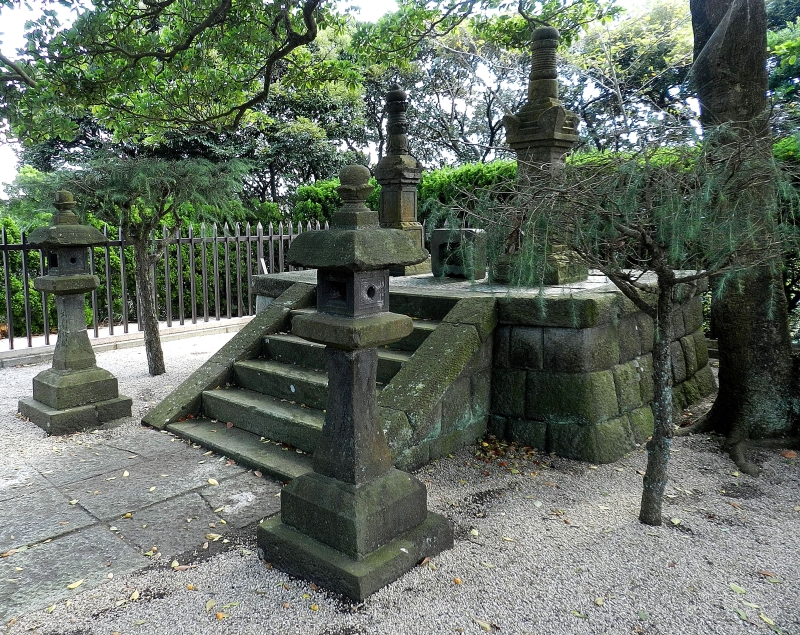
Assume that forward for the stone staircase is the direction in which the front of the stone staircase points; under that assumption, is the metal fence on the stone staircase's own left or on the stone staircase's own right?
on the stone staircase's own right

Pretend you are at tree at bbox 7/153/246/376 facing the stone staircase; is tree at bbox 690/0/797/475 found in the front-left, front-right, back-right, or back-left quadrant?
front-left

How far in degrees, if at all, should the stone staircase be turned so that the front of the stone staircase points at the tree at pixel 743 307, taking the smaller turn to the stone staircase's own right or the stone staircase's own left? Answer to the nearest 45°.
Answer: approximately 135° to the stone staircase's own left

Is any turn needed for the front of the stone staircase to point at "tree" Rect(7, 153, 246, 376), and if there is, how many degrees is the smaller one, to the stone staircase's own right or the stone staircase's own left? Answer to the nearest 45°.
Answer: approximately 90° to the stone staircase's own right

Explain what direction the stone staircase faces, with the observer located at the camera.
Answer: facing the viewer and to the left of the viewer

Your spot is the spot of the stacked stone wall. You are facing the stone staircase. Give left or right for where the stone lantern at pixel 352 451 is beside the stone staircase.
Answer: left

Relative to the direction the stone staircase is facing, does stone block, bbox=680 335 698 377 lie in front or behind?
behind

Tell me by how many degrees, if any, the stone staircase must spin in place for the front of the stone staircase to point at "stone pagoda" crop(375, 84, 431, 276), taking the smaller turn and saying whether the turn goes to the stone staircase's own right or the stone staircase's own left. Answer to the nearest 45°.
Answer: approximately 180°

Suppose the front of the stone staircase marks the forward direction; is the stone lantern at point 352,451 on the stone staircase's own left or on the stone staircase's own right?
on the stone staircase's own left

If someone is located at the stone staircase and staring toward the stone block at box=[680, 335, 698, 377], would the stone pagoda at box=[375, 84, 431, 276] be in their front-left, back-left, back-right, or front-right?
front-left

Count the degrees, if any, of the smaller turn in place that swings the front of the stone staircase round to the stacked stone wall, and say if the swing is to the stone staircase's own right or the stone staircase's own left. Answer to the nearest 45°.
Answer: approximately 135° to the stone staircase's own left

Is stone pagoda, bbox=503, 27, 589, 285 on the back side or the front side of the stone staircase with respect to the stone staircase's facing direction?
on the back side
